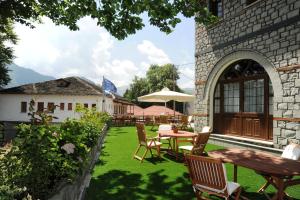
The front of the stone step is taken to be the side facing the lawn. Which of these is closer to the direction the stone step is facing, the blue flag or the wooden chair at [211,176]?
the wooden chair

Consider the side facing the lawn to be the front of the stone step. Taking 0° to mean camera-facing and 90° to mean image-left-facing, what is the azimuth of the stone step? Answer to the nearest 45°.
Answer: approximately 45°

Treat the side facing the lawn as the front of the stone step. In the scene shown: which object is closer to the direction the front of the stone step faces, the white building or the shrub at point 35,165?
the shrub

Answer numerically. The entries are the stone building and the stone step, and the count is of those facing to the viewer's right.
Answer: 0

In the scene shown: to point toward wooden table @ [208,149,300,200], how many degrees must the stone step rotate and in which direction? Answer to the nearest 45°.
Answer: approximately 45° to its left

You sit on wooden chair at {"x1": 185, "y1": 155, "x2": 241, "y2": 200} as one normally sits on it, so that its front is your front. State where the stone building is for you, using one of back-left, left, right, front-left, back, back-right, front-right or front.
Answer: front-left

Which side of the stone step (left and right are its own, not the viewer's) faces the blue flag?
right

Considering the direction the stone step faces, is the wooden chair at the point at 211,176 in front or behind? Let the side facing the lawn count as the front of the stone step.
in front

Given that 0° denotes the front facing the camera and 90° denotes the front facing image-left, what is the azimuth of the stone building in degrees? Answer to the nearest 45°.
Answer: approximately 45°

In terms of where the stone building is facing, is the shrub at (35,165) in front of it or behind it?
in front

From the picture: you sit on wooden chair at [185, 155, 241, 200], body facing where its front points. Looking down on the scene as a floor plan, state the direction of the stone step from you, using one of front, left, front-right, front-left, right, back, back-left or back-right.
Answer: front-left

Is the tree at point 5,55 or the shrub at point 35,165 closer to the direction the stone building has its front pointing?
the shrub

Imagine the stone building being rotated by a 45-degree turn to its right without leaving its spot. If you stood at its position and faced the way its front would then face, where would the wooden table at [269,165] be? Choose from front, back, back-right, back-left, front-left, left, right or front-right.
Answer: left

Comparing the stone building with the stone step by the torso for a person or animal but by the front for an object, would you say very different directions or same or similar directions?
same or similar directions

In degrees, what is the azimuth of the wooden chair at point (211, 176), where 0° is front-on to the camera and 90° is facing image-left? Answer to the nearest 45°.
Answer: approximately 225°

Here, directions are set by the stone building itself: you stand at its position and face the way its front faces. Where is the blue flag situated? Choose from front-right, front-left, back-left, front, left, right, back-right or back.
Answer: right

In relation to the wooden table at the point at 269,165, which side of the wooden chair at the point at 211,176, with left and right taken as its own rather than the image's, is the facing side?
front
